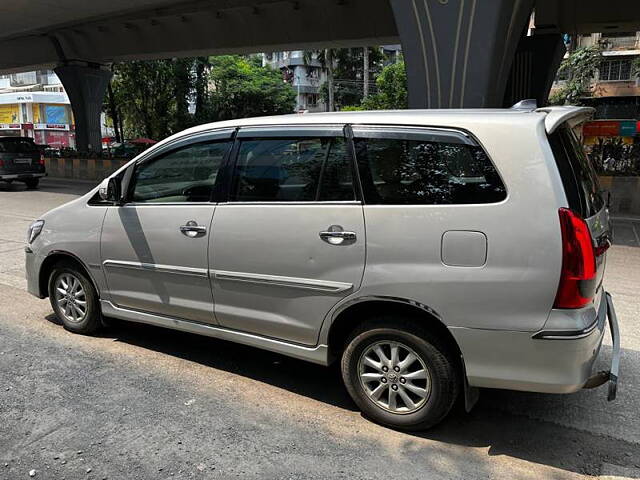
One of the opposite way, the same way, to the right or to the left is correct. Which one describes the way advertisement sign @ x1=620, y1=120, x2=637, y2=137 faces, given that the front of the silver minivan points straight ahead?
to the left

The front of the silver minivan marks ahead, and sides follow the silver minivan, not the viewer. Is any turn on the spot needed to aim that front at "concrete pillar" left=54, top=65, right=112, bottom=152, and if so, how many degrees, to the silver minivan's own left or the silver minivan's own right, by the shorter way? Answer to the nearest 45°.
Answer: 0° — it already faces it

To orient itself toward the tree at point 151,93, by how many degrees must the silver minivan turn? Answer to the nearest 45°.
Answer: approximately 45° to its right

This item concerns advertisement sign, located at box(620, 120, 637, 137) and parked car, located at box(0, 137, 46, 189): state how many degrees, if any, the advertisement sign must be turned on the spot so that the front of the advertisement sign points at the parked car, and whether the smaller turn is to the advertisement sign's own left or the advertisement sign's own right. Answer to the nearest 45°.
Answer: approximately 45° to the advertisement sign's own right

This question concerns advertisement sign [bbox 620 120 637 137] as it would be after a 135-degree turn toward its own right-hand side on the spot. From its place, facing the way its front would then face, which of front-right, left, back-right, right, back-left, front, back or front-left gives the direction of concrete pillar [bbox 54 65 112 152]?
front-left

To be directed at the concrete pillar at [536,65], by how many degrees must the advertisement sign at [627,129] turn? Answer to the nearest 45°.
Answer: approximately 45° to its right

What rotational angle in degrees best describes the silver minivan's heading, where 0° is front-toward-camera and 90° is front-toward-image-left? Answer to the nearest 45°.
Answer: approximately 135°

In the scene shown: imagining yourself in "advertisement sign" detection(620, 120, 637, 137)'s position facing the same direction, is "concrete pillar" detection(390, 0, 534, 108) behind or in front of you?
in front

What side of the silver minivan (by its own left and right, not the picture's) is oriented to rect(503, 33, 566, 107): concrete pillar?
right

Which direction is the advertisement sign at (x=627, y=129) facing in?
toward the camera

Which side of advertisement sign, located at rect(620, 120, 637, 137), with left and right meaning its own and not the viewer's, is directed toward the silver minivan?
front

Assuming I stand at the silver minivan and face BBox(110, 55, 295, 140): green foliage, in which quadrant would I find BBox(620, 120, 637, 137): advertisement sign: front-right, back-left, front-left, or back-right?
front-right

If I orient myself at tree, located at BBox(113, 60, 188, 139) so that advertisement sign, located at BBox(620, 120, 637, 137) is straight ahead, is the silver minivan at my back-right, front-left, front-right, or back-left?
front-right

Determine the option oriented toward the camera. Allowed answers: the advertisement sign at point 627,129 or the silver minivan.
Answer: the advertisement sign

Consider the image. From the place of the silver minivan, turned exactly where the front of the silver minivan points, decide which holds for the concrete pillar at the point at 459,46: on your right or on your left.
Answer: on your right

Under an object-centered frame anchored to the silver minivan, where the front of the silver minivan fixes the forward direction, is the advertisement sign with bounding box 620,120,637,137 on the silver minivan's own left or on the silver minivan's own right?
on the silver minivan's own right

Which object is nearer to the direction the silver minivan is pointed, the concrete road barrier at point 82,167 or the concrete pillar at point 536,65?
the concrete road barrier

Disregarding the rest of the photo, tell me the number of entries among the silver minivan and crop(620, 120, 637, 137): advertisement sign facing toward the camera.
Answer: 1

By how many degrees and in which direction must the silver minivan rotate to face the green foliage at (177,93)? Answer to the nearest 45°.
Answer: approximately 45° to its right
